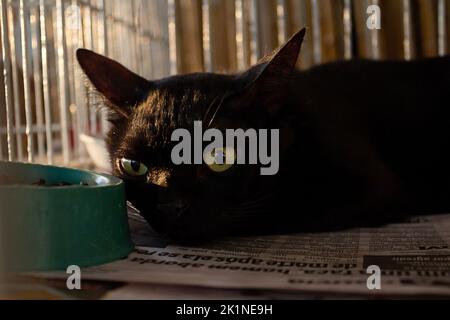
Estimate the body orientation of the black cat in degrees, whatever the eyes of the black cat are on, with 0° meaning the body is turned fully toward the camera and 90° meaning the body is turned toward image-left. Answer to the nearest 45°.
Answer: approximately 45°
